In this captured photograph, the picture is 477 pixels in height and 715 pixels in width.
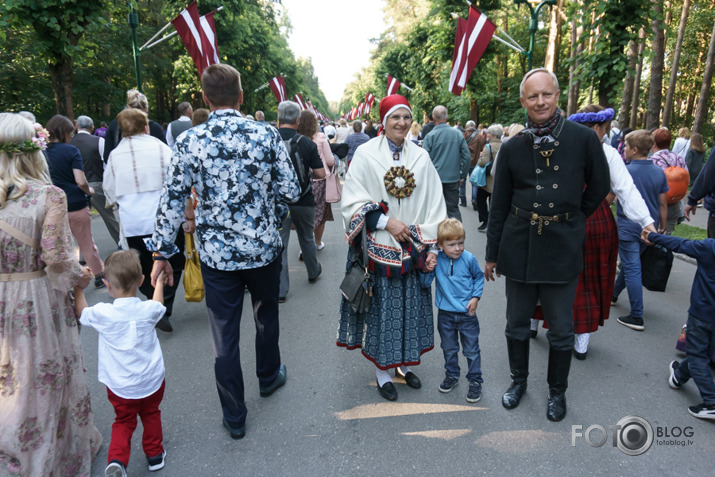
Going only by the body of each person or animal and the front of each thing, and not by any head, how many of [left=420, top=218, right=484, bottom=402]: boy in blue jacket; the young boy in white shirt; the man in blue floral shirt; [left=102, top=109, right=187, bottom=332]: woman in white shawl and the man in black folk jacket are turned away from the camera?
3

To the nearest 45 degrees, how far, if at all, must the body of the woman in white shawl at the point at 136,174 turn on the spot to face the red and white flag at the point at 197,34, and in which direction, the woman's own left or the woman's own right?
0° — they already face it

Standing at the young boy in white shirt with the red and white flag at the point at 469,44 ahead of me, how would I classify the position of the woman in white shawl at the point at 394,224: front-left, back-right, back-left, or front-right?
front-right

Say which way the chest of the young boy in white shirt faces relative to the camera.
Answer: away from the camera

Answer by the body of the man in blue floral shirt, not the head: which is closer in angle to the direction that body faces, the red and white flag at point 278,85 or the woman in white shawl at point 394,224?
the red and white flag

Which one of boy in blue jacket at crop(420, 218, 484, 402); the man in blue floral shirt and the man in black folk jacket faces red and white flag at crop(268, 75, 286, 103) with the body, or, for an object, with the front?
the man in blue floral shirt

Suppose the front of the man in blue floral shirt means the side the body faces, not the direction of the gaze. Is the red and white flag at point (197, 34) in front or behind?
in front

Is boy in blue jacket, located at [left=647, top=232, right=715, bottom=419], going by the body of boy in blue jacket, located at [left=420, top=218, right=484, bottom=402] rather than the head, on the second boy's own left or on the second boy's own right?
on the second boy's own left

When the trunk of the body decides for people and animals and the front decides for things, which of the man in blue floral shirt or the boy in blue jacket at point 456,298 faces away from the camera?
the man in blue floral shirt

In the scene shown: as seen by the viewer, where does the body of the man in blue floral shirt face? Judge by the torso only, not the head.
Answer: away from the camera

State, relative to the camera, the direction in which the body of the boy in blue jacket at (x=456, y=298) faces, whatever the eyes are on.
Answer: toward the camera

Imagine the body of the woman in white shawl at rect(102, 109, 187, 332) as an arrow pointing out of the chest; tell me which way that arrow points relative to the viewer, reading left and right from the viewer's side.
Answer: facing away from the viewer

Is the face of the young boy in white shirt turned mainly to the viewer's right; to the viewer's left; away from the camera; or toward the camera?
away from the camera

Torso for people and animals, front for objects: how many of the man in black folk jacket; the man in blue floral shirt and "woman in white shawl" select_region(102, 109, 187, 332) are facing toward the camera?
1

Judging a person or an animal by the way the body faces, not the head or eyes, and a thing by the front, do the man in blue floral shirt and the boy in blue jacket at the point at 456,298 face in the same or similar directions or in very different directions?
very different directions

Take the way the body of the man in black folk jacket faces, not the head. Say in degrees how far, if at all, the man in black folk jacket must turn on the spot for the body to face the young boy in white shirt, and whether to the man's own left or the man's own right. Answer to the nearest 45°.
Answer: approximately 45° to the man's own right

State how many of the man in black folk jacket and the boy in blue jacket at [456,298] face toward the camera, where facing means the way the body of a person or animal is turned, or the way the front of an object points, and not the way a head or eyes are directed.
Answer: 2

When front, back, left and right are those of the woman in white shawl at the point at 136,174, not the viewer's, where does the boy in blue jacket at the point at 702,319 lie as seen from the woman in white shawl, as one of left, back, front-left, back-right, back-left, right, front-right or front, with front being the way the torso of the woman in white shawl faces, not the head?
back-right

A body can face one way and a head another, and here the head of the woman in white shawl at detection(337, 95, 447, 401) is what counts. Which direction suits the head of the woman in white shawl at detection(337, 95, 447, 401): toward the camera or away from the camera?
toward the camera
